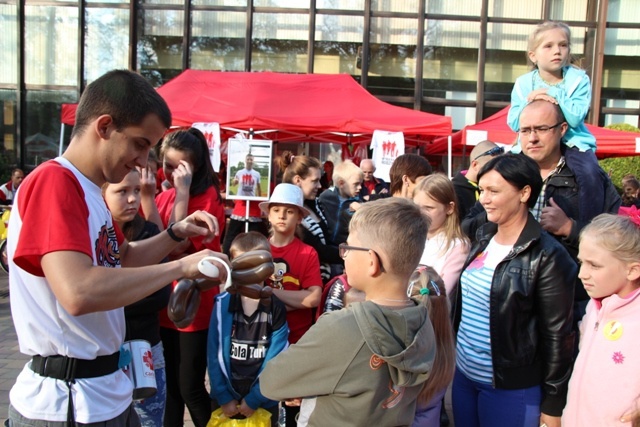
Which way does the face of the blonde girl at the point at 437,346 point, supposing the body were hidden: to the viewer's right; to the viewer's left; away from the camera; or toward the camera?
away from the camera

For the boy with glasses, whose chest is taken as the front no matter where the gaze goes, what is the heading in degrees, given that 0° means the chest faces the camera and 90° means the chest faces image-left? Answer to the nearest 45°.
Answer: approximately 135°

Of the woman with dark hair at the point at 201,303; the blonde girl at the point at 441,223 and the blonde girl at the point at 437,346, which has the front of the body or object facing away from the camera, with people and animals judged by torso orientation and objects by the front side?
the blonde girl at the point at 437,346

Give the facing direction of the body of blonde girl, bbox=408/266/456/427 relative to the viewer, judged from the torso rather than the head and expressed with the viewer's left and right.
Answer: facing away from the viewer

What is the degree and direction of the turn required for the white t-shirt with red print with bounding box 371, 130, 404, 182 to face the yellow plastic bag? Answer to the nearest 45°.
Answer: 0° — it already faces it

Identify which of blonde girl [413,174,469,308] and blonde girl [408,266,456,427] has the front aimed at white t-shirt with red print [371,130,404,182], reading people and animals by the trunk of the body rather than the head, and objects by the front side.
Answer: blonde girl [408,266,456,427]

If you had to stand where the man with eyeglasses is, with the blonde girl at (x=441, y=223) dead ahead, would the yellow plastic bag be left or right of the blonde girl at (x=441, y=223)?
left

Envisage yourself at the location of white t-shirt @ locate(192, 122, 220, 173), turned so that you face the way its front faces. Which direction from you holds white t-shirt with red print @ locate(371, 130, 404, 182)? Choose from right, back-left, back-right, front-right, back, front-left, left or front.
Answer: left

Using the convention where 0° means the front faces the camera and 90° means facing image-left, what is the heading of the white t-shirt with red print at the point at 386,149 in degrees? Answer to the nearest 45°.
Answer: approximately 0°

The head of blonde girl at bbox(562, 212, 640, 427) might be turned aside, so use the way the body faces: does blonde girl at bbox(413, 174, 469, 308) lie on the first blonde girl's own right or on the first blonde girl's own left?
on the first blonde girl's own right
